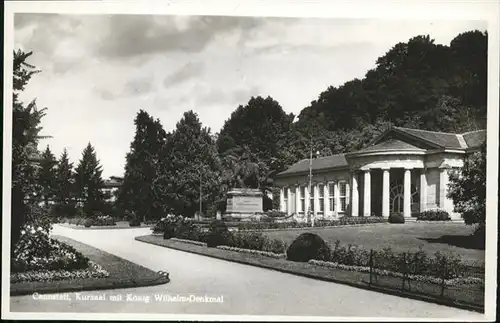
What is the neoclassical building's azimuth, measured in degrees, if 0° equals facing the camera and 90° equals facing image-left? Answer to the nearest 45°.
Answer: approximately 45°

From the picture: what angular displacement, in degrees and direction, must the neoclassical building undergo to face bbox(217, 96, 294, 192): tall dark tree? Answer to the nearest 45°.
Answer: approximately 45° to its right

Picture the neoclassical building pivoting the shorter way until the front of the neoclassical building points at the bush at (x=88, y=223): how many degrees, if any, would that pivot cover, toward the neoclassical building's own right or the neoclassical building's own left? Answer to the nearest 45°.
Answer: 0° — it already faces it
